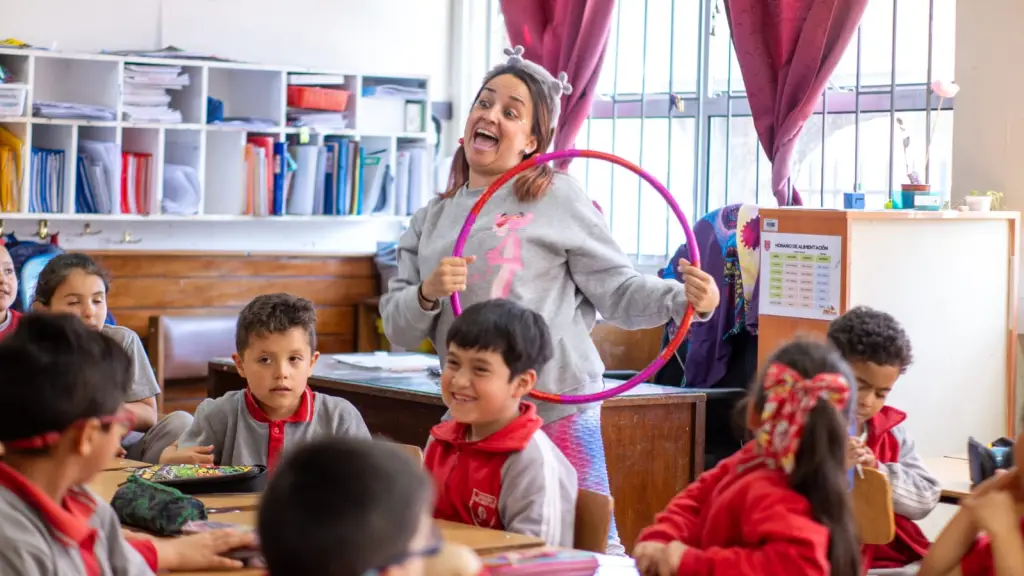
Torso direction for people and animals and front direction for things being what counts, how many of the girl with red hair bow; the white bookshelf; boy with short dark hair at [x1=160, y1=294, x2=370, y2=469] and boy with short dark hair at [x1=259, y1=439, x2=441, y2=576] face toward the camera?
2

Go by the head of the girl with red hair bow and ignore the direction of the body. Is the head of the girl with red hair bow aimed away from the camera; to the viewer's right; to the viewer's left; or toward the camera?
away from the camera

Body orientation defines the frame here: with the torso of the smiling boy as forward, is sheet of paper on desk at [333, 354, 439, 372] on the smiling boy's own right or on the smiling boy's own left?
on the smiling boy's own right

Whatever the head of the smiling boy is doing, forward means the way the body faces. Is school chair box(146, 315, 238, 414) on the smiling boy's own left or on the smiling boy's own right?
on the smiling boy's own right

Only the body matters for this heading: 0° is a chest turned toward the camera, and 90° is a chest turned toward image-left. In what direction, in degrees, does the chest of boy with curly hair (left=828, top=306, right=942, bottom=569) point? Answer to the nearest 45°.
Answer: approximately 45°

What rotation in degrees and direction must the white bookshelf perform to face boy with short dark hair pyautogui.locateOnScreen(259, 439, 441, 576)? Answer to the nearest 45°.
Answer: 0° — it already faces them

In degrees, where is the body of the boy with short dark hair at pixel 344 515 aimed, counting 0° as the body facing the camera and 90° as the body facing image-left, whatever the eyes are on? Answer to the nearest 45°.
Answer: approximately 225°

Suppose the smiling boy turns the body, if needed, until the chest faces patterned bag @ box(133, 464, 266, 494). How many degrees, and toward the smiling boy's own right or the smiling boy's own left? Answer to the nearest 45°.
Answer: approximately 45° to the smiling boy's own right

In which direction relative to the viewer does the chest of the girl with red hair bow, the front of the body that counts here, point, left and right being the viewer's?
facing away from the viewer and to the left of the viewer

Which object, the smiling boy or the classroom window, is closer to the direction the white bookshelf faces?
the smiling boy

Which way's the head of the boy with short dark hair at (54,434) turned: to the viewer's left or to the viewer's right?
to the viewer's right
